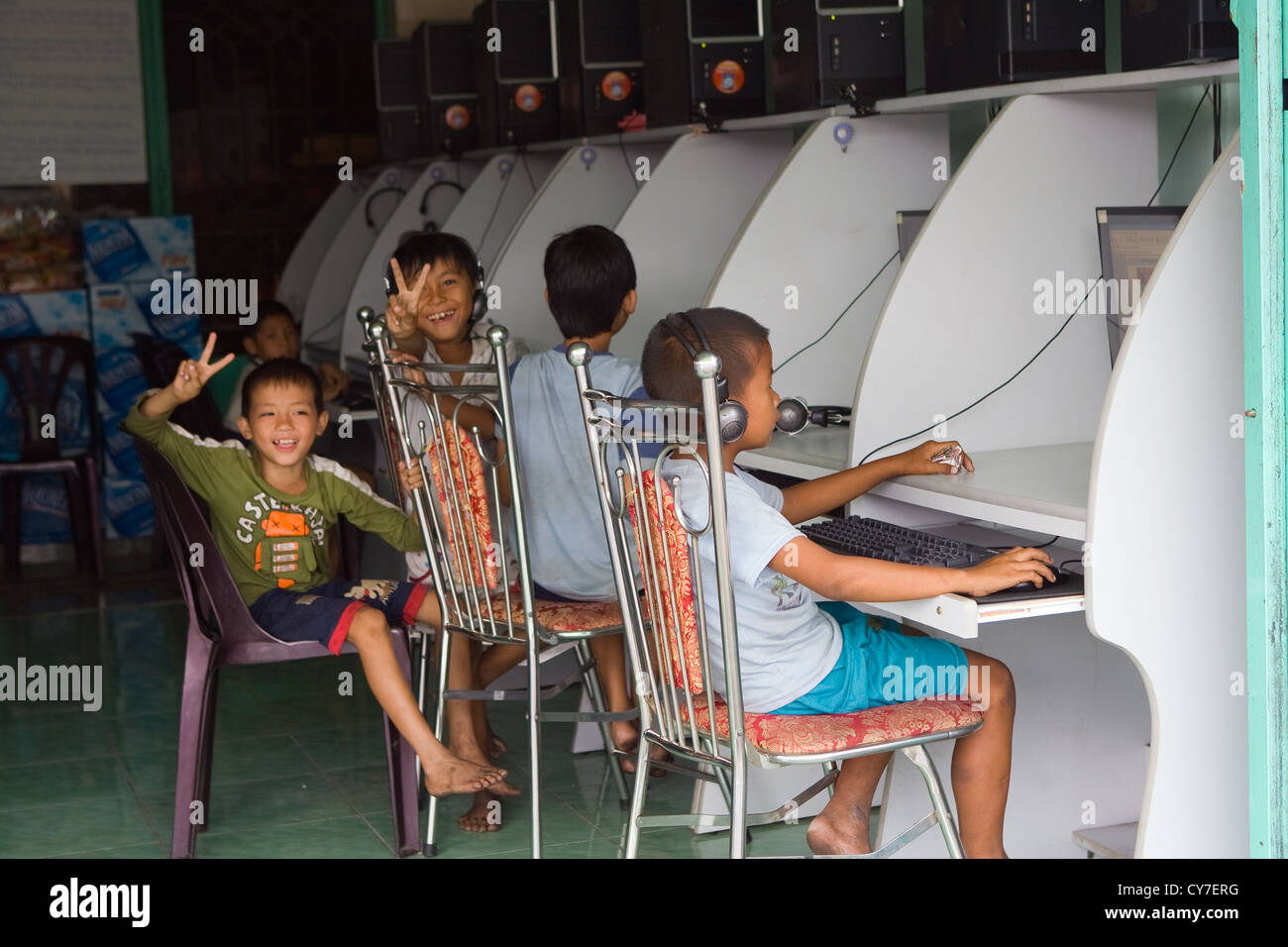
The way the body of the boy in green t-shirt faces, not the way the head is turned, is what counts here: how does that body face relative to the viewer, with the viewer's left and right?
facing the viewer and to the right of the viewer

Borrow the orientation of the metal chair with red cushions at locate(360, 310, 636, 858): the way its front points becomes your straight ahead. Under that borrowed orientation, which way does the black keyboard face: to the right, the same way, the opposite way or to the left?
the opposite way

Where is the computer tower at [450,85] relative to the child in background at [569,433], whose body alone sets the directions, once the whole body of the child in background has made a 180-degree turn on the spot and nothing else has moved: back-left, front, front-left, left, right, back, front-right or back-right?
back-right

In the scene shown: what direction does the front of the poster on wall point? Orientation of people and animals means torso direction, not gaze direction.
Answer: toward the camera

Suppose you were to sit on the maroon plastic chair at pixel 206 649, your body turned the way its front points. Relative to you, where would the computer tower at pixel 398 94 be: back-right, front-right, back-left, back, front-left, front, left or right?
left

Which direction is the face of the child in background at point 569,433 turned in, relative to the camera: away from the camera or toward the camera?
away from the camera

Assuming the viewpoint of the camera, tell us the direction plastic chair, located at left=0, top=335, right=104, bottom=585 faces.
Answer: facing the viewer

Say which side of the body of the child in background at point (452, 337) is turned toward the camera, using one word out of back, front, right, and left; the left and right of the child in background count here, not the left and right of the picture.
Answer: front

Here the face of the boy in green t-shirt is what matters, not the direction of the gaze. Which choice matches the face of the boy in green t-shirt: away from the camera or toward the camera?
toward the camera

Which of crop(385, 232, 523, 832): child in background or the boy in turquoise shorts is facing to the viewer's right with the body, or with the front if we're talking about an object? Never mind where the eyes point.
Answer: the boy in turquoise shorts

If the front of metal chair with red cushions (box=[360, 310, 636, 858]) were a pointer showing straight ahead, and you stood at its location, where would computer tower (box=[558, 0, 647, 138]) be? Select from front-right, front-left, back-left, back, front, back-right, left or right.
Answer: front-left

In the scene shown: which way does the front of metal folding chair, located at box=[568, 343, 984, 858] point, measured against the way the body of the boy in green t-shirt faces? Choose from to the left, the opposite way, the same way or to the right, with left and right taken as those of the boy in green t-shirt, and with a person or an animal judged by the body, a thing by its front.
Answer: to the left

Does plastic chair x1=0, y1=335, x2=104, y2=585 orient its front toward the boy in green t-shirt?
yes

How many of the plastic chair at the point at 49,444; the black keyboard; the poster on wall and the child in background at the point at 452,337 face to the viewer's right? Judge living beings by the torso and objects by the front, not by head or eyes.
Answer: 0

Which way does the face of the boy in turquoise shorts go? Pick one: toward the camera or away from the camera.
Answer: away from the camera
